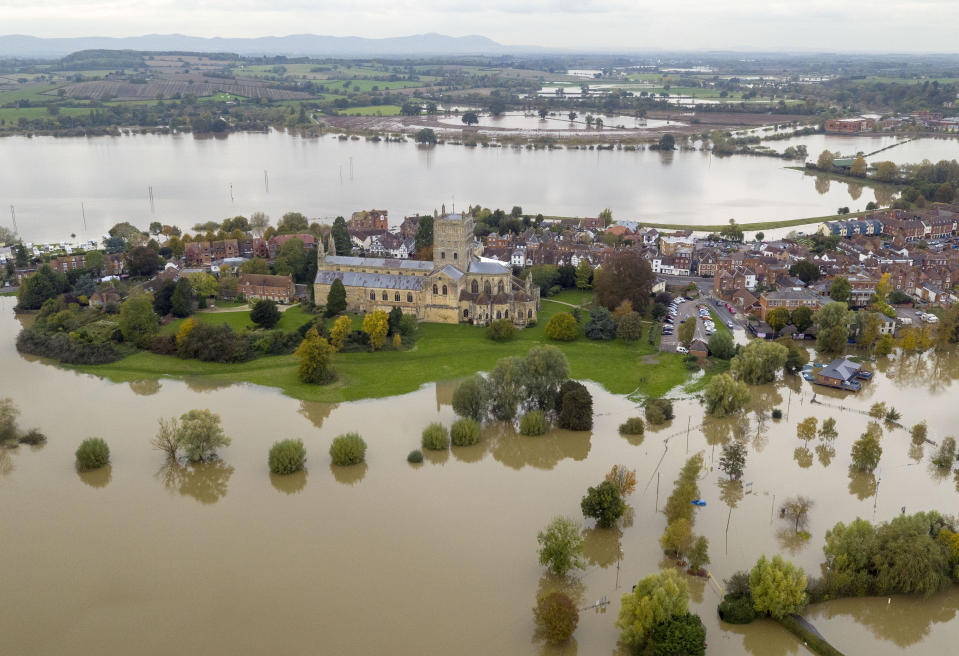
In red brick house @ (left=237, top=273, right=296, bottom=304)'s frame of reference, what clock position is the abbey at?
The abbey is roughly at 10 o'clock from the red brick house.

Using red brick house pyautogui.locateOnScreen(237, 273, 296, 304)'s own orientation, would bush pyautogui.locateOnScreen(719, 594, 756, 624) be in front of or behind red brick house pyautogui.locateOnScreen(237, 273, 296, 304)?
in front

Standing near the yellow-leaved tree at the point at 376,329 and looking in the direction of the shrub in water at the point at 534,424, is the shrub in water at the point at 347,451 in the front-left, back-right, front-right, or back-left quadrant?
front-right

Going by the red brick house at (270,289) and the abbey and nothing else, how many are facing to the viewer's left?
1

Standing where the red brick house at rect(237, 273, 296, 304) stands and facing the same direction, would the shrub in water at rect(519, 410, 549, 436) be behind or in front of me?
in front

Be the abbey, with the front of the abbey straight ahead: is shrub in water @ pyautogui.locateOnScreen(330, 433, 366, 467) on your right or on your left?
on your left

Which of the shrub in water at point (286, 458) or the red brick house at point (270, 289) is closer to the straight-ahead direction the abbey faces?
the red brick house

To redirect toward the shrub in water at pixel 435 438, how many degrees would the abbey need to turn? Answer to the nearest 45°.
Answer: approximately 90° to its left

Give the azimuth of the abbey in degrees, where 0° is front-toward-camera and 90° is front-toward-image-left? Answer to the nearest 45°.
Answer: approximately 90°

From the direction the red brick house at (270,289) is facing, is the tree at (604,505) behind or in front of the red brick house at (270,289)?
in front

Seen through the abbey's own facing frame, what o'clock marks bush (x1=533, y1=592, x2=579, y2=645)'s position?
The bush is roughly at 9 o'clock from the abbey.

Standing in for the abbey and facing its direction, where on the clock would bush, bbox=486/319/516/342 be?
The bush is roughly at 8 o'clock from the abbey.

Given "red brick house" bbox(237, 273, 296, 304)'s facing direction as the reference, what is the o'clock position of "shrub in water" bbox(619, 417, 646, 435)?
The shrub in water is roughly at 11 o'clock from the red brick house.

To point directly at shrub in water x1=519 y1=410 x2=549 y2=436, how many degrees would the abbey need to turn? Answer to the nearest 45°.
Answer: approximately 90° to its left

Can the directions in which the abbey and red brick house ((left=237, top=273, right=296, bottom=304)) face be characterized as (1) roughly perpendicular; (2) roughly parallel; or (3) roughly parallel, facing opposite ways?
roughly perpendicular

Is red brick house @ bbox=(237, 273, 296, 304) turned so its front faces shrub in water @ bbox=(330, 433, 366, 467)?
yes

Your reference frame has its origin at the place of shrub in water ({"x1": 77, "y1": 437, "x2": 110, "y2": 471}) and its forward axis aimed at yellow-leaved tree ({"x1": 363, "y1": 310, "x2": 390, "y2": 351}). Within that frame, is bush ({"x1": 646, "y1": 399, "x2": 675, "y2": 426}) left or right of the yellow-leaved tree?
right

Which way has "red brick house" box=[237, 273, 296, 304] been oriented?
toward the camera

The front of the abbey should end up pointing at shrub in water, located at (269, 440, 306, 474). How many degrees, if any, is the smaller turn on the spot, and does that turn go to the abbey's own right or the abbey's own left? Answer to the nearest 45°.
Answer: approximately 90° to the abbey's own left
